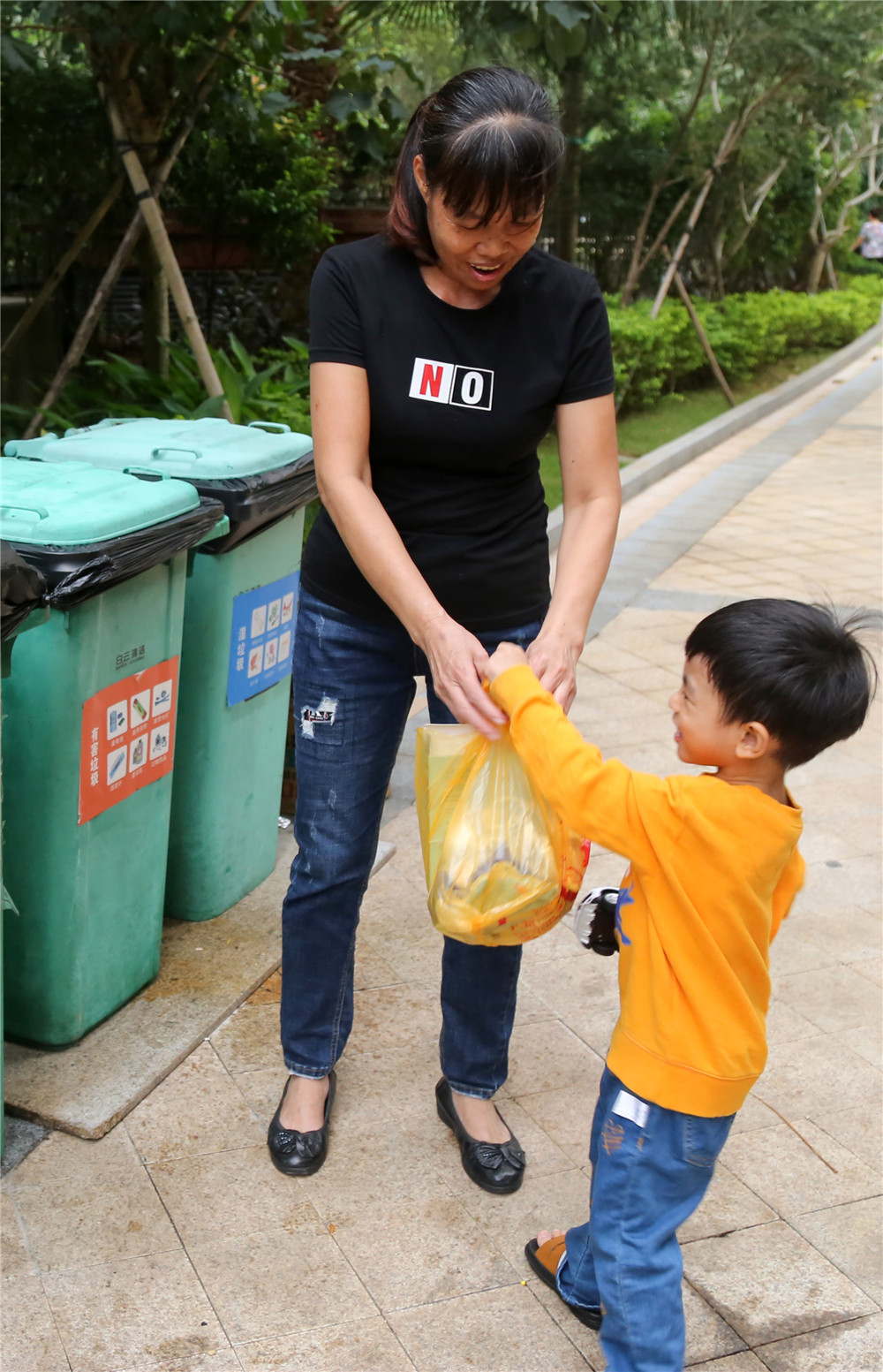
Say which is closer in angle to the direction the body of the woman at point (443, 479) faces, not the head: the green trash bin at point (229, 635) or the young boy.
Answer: the young boy

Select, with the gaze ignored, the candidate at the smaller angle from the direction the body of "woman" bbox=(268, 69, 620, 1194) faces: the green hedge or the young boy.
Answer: the young boy

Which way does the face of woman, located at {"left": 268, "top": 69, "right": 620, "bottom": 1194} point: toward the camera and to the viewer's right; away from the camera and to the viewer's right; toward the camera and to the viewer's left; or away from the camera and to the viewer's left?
toward the camera and to the viewer's right

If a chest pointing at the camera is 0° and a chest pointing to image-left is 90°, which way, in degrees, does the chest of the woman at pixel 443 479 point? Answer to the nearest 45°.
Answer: approximately 0°

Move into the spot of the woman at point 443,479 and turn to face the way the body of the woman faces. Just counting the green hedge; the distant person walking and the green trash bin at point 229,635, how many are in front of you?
0

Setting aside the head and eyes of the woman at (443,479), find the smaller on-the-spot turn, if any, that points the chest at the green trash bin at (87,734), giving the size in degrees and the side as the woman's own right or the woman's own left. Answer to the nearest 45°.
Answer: approximately 135° to the woman's own right

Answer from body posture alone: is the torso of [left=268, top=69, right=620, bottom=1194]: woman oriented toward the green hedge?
no

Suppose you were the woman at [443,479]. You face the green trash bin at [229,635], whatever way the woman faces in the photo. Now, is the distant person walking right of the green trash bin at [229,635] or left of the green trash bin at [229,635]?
right

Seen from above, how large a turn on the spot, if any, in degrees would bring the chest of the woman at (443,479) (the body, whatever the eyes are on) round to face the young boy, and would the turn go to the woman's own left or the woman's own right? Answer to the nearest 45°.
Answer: approximately 45° to the woman's own left

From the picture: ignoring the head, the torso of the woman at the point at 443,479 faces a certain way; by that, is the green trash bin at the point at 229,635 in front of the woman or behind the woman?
behind

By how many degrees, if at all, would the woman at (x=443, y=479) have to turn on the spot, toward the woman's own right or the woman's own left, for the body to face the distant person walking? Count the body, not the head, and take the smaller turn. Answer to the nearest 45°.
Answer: approximately 180°

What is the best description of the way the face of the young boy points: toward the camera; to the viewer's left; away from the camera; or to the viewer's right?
to the viewer's left

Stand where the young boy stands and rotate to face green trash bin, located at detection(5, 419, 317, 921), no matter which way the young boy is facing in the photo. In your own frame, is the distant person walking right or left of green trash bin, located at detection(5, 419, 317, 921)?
right
